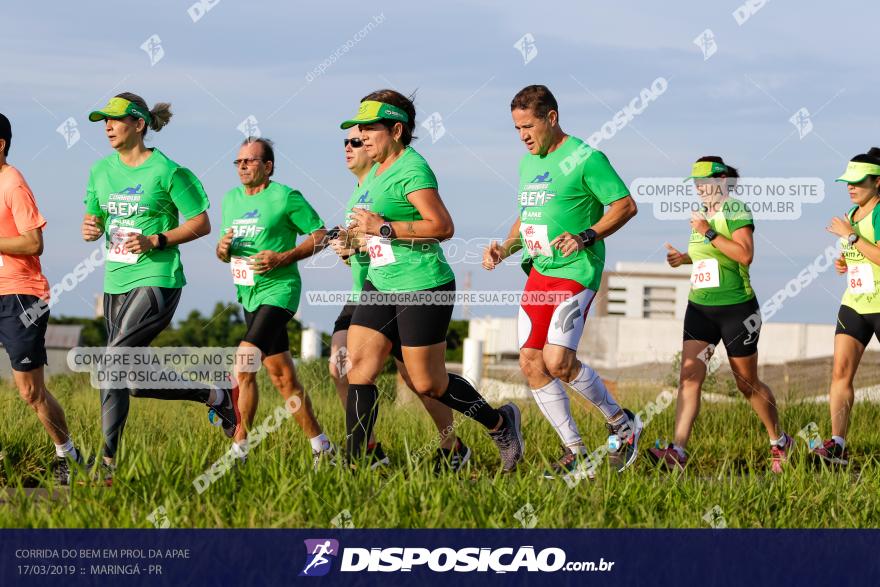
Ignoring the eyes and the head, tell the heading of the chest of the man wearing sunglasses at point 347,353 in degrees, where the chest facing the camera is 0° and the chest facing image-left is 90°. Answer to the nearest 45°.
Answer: approximately 45°

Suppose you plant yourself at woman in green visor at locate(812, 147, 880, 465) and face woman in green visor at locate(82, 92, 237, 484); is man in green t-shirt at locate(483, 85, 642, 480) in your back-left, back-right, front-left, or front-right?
front-left

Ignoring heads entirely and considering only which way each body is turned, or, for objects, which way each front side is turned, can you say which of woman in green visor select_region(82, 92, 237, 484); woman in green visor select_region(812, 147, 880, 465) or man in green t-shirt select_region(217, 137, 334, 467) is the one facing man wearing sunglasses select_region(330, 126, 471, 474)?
woman in green visor select_region(812, 147, 880, 465)

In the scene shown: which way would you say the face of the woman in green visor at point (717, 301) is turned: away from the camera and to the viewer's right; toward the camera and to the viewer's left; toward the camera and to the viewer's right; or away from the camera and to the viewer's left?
toward the camera and to the viewer's left

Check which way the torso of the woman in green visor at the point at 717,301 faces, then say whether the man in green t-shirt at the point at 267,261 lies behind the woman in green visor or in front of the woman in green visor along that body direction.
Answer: in front

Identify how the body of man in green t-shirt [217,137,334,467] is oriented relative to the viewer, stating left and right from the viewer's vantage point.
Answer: facing the viewer and to the left of the viewer

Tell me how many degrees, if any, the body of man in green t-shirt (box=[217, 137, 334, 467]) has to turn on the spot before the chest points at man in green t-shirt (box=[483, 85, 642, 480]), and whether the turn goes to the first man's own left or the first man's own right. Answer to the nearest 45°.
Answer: approximately 90° to the first man's own left

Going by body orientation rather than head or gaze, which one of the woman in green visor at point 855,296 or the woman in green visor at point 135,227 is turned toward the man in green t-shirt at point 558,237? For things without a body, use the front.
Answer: the woman in green visor at point 855,296

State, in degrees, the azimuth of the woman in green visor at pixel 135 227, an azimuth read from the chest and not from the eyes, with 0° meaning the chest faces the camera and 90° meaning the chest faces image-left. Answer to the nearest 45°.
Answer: approximately 45°

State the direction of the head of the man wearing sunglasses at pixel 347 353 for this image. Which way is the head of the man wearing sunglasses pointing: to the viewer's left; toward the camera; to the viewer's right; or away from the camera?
to the viewer's left

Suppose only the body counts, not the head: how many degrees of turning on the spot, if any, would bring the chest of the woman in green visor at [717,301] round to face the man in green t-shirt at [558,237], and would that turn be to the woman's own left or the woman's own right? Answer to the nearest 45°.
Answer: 0° — they already face them

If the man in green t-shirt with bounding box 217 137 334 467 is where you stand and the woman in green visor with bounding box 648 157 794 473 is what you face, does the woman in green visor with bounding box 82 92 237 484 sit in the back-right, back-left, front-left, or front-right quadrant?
back-right

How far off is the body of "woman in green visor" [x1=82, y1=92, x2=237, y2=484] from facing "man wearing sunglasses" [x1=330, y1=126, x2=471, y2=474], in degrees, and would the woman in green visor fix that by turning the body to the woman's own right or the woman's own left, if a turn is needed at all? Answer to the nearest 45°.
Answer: approximately 135° to the woman's own left
